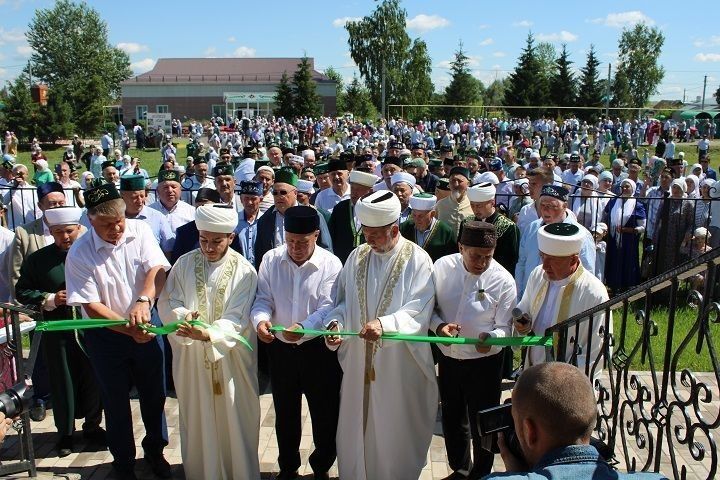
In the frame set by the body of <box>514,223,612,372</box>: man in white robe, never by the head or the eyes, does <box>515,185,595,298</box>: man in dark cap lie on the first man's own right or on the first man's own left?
on the first man's own right

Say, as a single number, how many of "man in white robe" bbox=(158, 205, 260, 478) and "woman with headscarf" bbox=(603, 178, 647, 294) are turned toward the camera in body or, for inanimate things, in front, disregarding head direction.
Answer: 2

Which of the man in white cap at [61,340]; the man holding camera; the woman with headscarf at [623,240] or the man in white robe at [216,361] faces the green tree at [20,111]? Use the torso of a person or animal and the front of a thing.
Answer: the man holding camera

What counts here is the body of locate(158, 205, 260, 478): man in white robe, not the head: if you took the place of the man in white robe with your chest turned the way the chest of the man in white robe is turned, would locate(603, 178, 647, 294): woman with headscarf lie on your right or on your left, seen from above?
on your left

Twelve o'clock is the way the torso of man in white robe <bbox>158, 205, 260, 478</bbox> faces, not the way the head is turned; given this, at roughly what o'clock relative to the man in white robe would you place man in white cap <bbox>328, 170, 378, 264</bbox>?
The man in white cap is roughly at 7 o'clock from the man in white robe.

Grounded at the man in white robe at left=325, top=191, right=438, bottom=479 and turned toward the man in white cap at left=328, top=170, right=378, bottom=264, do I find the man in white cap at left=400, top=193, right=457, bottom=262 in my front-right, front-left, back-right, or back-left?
front-right

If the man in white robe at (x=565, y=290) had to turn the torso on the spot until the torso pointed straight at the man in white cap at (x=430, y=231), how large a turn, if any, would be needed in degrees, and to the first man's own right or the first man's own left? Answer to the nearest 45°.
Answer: approximately 90° to the first man's own right

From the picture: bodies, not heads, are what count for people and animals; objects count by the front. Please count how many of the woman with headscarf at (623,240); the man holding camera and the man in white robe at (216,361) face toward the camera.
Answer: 2

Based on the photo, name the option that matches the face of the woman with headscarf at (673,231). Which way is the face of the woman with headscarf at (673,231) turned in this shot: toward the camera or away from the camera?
toward the camera

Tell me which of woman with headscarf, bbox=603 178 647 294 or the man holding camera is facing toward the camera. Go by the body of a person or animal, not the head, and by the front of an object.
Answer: the woman with headscarf

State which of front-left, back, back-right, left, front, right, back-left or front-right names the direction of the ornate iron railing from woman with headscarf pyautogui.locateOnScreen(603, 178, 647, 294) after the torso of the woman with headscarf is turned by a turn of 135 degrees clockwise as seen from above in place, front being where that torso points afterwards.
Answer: back-left

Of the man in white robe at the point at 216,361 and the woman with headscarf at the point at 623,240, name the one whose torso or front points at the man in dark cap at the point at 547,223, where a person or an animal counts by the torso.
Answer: the woman with headscarf

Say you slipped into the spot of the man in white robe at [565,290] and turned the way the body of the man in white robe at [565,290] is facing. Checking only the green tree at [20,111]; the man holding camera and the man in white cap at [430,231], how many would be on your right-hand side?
2

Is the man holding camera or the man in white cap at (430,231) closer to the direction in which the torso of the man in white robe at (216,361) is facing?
the man holding camera

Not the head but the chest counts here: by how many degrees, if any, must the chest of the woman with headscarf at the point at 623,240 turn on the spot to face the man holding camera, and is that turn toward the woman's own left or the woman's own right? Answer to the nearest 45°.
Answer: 0° — they already face them

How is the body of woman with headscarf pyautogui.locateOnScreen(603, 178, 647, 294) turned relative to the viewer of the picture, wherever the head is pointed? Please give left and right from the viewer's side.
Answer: facing the viewer

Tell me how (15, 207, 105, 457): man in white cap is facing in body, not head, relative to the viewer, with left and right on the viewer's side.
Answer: facing the viewer and to the right of the viewer

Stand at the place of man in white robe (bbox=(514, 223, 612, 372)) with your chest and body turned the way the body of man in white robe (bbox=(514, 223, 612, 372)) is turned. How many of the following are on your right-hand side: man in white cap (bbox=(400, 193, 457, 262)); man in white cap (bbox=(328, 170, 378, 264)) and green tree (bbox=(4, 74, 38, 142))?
3
